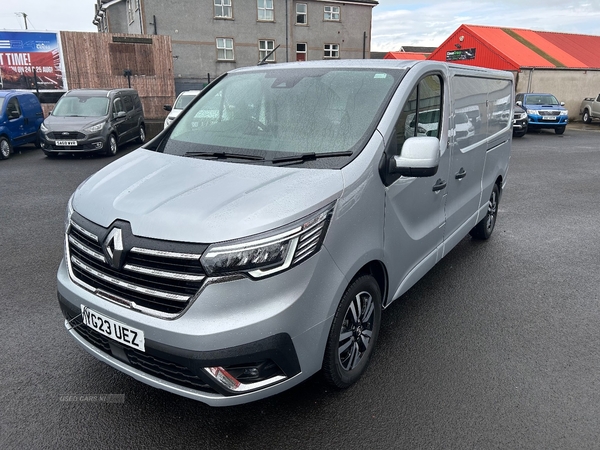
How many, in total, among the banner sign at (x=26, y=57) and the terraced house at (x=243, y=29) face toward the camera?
2

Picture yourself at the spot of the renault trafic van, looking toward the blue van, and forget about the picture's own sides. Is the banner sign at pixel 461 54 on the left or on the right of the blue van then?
right

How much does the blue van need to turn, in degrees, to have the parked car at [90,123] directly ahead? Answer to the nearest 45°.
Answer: approximately 90° to its left

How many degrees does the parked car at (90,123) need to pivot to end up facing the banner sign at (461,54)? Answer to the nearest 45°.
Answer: approximately 180°

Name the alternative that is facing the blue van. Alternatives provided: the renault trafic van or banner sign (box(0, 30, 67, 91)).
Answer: the banner sign

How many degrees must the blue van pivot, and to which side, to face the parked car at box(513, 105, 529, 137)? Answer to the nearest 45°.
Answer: approximately 135° to its left

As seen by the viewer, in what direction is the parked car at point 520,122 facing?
toward the camera

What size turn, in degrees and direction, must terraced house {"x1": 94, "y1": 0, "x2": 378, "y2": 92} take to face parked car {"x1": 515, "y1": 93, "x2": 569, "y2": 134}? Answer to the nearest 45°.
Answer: approximately 45° to its left

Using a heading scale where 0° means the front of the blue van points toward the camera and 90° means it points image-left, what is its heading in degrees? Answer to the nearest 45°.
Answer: approximately 45°

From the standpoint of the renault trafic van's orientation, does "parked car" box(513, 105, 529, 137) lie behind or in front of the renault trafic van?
behind

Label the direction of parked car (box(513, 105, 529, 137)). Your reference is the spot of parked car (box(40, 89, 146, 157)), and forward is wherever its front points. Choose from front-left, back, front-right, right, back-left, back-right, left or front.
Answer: back-left

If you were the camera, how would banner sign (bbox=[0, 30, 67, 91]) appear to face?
facing the viewer

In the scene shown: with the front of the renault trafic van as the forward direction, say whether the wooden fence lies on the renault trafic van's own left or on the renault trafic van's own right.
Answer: on the renault trafic van's own right

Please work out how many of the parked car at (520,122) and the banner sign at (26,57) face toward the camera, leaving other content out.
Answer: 2

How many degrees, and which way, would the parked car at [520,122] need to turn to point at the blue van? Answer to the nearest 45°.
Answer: approximately 45° to its right

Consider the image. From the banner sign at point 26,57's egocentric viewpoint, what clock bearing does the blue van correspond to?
The blue van is roughly at 12 o'clock from the banner sign.
